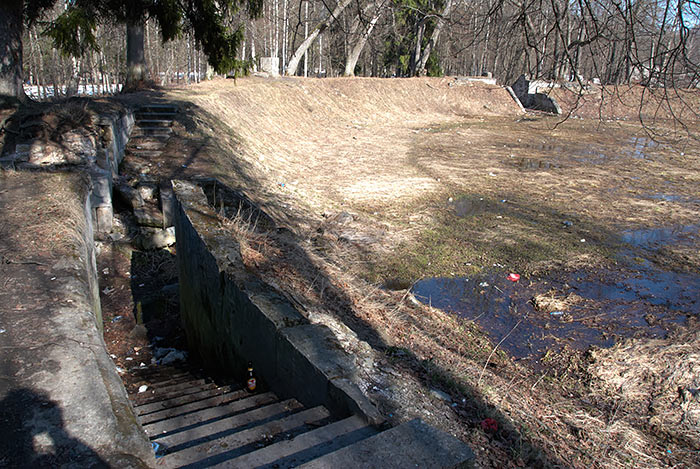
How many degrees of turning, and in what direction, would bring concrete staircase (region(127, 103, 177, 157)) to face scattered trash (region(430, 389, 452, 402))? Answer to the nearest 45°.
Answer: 0° — it already faces it

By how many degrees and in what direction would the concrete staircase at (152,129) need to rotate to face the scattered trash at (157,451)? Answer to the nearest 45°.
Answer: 0° — it already faces it

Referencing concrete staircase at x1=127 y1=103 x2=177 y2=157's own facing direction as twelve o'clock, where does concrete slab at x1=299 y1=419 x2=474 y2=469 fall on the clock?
The concrete slab is roughly at 12 o'clock from the concrete staircase.

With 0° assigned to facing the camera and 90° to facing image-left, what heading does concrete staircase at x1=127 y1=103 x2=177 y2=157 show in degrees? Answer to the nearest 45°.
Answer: approximately 0°

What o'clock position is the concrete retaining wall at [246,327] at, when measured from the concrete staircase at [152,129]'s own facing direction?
The concrete retaining wall is roughly at 12 o'clock from the concrete staircase.
